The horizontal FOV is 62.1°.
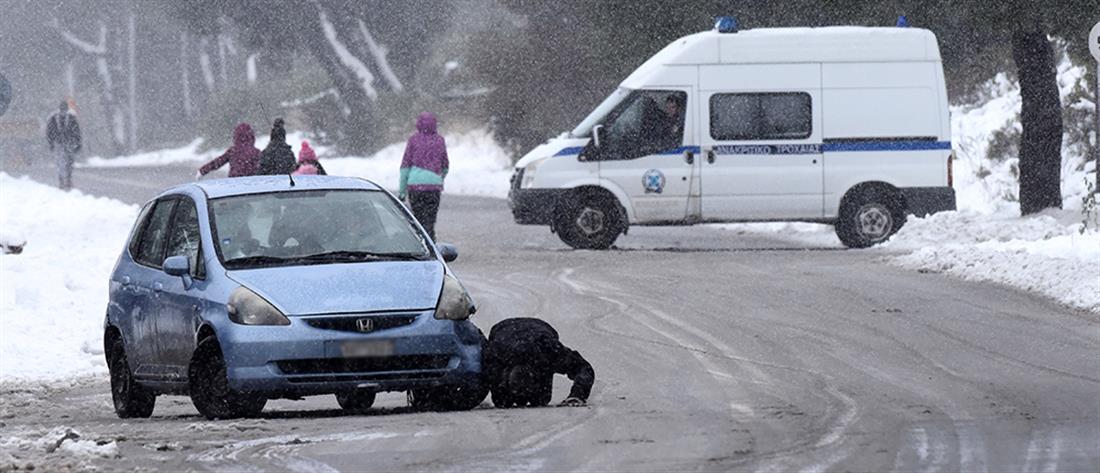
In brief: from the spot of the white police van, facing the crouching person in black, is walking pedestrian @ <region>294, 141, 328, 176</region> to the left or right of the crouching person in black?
right

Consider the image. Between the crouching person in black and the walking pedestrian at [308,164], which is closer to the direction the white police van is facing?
the walking pedestrian

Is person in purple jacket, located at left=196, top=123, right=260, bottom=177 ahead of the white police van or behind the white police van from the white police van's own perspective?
ahead

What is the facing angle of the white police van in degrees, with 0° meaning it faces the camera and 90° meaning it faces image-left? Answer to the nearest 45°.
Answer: approximately 90°

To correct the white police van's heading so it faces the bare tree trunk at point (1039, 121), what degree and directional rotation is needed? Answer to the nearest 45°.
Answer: approximately 135° to its right

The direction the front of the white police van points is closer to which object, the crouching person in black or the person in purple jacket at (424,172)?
the person in purple jacket

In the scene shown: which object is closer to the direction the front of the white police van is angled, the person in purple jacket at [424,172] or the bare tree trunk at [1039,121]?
the person in purple jacket

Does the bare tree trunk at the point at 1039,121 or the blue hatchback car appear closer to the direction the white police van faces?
the blue hatchback car

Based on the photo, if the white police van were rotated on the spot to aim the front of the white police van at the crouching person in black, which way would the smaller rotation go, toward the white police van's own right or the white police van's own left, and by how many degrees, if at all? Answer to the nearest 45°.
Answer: approximately 90° to the white police van's own left

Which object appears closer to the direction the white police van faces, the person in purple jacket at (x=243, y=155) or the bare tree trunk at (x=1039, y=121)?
the person in purple jacket
